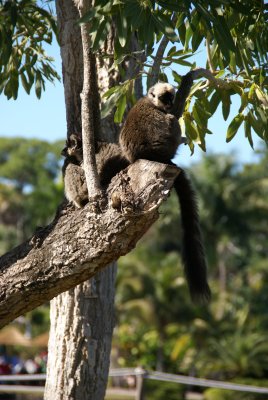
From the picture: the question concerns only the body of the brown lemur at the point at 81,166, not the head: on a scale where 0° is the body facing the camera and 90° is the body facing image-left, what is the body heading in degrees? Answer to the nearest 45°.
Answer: approximately 90°
